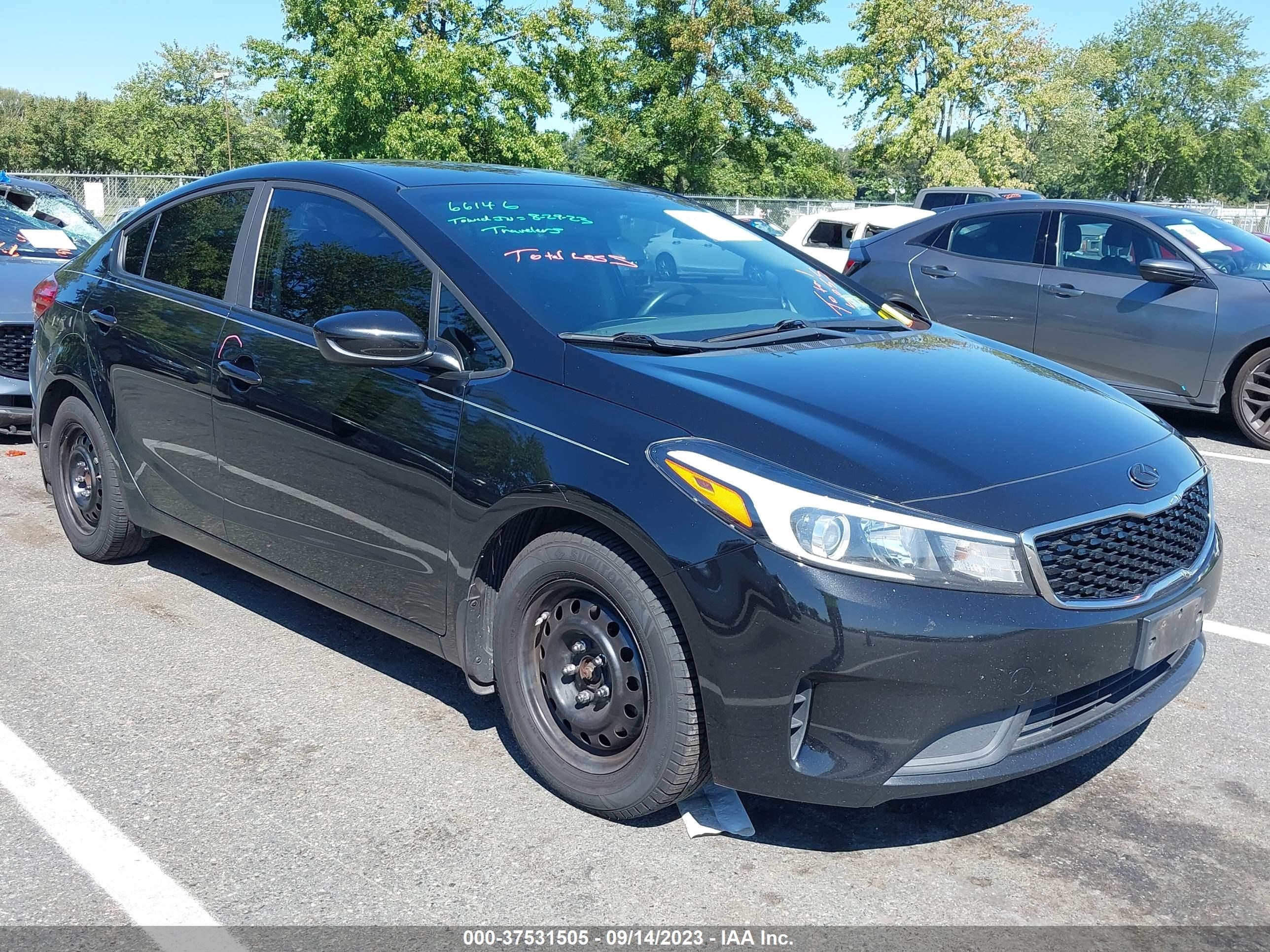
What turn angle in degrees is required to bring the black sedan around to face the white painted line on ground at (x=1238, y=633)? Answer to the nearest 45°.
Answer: approximately 90° to its left

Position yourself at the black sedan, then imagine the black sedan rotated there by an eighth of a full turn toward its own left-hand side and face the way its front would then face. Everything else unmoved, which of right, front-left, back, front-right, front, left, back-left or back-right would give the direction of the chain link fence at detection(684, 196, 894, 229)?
left

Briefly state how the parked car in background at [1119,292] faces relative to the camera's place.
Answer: facing the viewer and to the right of the viewer

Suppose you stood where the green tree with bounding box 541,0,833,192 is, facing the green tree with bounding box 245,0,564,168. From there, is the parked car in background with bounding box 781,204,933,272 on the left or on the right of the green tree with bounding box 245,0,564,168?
left

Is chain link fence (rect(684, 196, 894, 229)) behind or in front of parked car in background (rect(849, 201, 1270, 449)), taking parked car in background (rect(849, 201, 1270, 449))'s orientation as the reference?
behind

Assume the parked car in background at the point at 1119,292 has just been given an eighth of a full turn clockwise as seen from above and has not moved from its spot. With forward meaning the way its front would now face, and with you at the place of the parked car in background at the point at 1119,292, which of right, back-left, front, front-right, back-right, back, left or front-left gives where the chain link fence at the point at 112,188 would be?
back-right

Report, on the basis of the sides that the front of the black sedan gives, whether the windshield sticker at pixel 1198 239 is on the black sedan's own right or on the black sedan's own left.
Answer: on the black sedan's own left

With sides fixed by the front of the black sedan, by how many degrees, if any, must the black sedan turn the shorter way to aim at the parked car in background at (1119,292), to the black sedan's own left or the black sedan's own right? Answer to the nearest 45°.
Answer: approximately 90° to the black sedan's own left

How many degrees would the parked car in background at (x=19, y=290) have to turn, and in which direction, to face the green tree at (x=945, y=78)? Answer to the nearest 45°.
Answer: approximately 135° to its left

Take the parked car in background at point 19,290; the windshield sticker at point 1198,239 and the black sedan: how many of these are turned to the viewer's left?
0

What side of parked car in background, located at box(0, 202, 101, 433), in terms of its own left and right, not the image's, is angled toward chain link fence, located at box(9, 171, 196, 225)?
back

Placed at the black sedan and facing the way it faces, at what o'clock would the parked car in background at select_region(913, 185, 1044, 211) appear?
The parked car in background is roughly at 8 o'clock from the black sedan.

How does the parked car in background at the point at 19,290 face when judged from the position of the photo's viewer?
facing the viewer

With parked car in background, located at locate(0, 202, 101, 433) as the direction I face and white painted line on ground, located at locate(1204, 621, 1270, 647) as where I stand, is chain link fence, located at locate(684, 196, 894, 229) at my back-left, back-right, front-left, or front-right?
front-right
